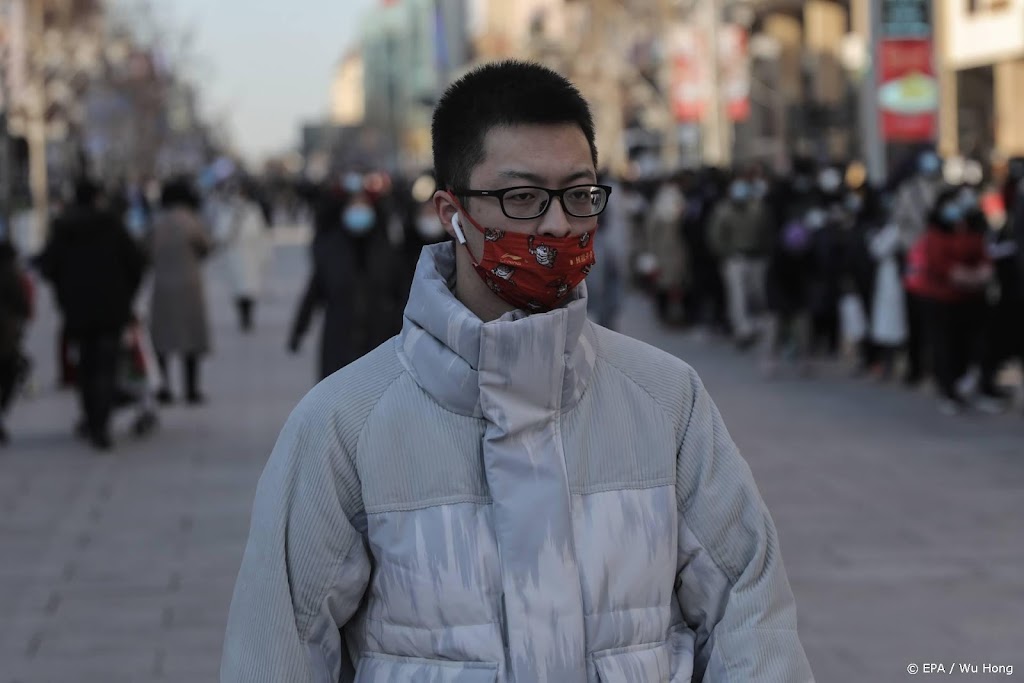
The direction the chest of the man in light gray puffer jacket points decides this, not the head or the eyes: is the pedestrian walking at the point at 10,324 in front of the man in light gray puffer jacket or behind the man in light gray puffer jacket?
behind

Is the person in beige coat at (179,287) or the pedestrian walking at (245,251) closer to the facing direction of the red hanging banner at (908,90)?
the person in beige coat

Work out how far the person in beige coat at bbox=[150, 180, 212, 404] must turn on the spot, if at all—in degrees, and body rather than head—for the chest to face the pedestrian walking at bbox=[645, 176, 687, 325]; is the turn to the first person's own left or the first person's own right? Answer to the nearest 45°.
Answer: approximately 45° to the first person's own right

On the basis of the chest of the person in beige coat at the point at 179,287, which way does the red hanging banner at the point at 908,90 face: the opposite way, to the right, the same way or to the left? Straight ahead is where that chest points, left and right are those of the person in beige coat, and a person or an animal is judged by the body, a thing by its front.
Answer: the opposite way

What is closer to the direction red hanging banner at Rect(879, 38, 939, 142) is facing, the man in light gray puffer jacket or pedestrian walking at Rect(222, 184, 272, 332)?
the man in light gray puffer jacket

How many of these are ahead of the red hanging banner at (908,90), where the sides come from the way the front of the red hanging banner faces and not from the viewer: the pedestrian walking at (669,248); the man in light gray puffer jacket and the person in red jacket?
3

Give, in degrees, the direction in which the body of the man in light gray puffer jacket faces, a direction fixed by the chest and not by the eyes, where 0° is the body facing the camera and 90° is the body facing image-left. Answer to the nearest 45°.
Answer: approximately 0°

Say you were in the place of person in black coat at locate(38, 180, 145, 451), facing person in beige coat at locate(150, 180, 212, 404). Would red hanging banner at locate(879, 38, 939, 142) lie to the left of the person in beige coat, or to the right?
right
